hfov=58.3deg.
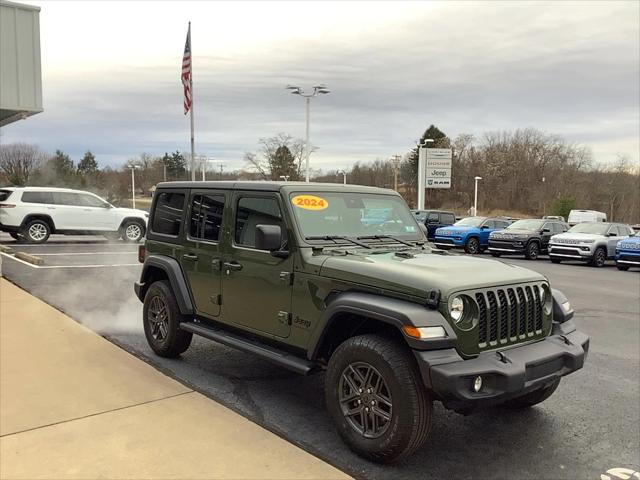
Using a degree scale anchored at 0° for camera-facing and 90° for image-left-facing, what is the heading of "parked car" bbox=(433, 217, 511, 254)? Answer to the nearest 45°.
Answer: approximately 45°

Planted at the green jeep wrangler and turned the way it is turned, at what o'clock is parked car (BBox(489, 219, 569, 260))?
The parked car is roughly at 8 o'clock from the green jeep wrangler.

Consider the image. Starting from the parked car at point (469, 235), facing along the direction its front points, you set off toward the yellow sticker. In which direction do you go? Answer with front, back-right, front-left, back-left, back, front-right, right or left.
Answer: front-left

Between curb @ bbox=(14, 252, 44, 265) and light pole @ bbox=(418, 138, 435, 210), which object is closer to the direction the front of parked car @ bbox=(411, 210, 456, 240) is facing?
the curb

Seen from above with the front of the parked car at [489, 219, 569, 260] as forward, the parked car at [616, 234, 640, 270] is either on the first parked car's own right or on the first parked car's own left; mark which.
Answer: on the first parked car's own left

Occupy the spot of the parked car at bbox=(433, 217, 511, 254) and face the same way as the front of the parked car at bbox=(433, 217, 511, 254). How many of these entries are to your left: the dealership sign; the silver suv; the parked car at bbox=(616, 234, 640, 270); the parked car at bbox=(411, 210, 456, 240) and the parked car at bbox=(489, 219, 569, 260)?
3

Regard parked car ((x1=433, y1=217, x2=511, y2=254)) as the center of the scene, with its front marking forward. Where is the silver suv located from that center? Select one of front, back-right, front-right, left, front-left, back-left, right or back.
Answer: left

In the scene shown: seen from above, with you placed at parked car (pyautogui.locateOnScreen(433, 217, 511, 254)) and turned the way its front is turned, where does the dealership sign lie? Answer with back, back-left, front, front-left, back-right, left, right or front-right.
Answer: back-right

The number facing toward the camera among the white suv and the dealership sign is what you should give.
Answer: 1

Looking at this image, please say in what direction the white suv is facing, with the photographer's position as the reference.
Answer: facing to the right of the viewer
